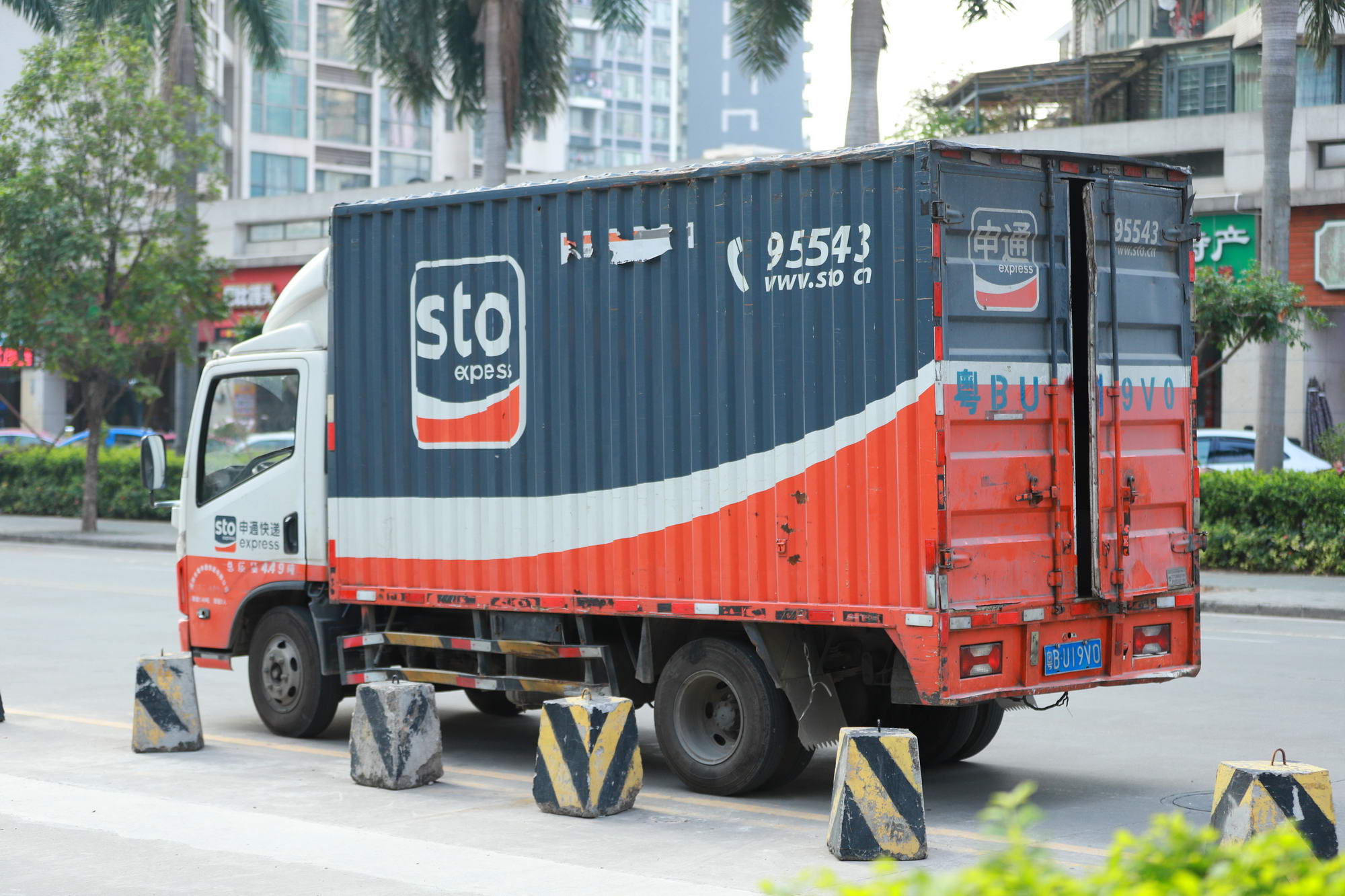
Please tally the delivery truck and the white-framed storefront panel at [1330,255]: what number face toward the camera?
1

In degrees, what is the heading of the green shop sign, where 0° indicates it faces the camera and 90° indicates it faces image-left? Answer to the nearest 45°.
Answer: approximately 0°

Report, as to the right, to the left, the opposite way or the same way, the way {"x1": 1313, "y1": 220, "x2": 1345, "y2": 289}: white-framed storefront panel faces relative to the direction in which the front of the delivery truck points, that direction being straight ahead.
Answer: to the left

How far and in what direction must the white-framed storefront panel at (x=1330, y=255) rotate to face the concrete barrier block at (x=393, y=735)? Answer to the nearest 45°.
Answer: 0° — it already faces it

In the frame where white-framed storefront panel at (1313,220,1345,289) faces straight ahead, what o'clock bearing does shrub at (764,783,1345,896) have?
The shrub is roughly at 12 o'clock from the white-framed storefront panel.

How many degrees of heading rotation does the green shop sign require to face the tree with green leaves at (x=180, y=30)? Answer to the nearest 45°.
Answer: approximately 90° to its right

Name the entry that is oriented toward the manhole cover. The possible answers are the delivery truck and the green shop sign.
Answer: the green shop sign

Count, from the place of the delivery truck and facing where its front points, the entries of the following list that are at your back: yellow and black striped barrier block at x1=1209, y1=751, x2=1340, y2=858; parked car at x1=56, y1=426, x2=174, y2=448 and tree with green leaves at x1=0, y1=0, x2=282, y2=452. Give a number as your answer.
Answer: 1

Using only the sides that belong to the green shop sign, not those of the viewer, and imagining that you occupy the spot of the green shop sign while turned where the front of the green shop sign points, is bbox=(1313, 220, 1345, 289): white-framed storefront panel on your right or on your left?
on your left

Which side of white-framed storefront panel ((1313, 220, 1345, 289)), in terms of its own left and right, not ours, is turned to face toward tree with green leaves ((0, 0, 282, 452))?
right
